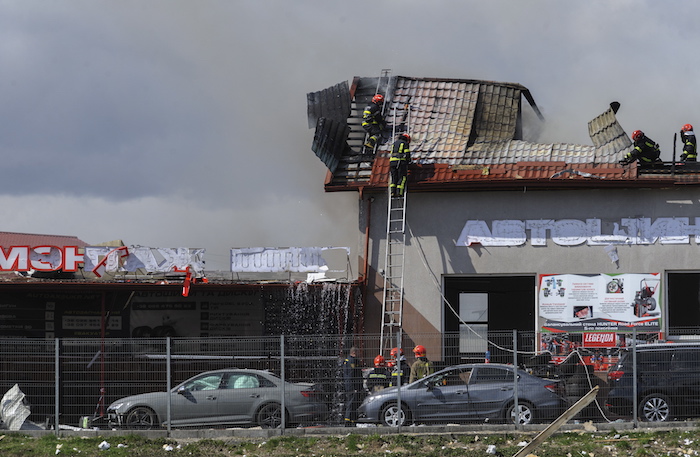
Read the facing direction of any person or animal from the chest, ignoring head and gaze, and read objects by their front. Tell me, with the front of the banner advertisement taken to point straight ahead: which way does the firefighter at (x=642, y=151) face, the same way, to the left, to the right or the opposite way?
to the right

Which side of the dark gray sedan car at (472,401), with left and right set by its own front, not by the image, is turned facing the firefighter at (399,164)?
right

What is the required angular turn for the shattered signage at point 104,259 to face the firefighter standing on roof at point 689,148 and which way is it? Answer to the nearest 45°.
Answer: approximately 90° to its left

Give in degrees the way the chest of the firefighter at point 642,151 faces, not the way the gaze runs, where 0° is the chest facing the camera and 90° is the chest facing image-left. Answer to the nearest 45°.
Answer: approximately 90°

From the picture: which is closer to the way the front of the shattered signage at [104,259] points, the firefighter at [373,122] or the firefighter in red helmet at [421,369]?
the firefighter in red helmet

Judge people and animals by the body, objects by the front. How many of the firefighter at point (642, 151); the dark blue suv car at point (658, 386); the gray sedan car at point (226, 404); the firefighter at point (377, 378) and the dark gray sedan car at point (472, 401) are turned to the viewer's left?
3

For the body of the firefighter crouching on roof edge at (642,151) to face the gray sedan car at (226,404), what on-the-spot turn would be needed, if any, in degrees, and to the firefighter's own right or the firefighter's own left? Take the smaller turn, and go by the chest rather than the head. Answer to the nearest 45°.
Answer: approximately 45° to the firefighter's own left

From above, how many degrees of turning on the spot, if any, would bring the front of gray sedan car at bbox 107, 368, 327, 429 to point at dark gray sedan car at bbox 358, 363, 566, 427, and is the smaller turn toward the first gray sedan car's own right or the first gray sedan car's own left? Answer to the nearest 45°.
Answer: approximately 180°

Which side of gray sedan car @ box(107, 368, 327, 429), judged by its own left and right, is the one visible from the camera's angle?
left

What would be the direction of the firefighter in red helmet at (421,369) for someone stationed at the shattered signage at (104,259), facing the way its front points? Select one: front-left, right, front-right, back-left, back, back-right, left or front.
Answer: front-left

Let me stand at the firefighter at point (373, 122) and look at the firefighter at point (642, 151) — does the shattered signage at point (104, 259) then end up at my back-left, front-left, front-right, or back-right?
back-right

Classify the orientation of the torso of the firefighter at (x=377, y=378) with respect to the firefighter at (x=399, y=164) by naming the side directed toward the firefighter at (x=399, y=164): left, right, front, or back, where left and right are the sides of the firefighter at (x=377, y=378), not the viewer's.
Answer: front

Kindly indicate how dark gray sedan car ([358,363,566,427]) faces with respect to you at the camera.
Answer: facing to the left of the viewer

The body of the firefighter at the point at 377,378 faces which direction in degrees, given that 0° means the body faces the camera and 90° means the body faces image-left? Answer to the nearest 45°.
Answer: approximately 180°

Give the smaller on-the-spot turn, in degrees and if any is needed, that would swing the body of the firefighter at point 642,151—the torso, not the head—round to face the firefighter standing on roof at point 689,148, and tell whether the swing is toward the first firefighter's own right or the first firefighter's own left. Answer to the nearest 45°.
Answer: approximately 135° to the first firefighter's own right

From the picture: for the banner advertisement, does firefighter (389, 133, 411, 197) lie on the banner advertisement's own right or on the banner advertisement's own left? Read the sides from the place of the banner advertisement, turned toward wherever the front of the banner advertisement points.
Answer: on the banner advertisement's own right
